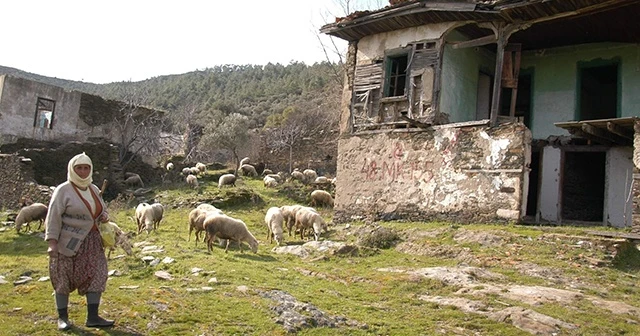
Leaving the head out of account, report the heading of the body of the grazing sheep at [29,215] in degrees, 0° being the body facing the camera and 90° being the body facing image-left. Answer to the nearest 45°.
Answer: approximately 90°

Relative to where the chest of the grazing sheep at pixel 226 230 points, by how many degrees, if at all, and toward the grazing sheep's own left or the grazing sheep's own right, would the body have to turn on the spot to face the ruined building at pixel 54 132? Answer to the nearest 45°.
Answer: approximately 135° to the grazing sheep's own left

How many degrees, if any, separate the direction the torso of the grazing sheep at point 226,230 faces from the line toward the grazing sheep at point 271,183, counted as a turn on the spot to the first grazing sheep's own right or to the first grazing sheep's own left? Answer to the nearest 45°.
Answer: approximately 90° to the first grazing sheep's own left

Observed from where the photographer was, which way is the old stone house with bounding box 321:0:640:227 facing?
facing the viewer

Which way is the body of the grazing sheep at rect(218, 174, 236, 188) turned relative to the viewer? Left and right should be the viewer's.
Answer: facing to the left of the viewer

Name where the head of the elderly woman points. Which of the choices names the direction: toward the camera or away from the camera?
toward the camera

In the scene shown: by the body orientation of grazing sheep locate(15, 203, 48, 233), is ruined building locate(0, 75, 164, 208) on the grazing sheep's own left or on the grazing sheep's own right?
on the grazing sheep's own right
